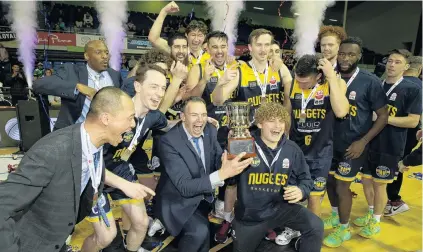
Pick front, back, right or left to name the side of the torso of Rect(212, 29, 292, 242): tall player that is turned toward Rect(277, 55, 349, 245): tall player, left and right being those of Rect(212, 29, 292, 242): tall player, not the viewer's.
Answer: left

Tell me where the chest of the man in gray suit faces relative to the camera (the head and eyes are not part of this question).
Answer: to the viewer's right

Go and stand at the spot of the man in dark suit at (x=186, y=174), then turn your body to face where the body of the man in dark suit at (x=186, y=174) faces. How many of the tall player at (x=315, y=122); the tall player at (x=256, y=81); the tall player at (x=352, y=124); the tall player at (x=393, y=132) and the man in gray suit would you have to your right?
1

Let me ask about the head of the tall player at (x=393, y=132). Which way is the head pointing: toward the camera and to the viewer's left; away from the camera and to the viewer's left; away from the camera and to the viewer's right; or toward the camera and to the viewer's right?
toward the camera and to the viewer's left

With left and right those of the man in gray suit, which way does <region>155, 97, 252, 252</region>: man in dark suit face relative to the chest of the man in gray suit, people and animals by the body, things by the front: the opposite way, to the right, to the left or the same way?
to the right

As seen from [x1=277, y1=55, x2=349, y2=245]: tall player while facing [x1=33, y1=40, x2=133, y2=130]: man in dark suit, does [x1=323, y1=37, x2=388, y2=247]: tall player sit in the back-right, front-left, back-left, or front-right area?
back-right

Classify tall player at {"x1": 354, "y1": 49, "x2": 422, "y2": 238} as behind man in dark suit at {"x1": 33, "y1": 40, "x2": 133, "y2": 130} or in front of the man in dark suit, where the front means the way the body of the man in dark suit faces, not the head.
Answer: in front

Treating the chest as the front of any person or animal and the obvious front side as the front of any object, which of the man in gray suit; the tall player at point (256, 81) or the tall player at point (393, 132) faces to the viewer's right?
the man in gray suit

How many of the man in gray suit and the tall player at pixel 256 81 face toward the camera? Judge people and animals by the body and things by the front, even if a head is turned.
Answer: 1

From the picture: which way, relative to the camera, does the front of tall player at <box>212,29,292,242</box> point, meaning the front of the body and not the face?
toward the camera

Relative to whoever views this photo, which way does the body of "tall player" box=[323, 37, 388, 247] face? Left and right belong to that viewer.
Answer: facing the viewer and to the left of the viewer

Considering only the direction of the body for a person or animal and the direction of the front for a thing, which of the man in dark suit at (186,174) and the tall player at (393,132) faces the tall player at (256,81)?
the tall player at (393,132)

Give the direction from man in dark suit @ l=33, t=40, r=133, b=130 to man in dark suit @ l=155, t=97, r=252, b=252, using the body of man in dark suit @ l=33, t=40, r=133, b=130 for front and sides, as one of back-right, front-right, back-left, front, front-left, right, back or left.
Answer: front

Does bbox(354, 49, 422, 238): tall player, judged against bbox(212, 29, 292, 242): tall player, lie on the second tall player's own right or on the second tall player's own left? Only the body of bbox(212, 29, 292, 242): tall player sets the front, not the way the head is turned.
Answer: on the second tall player's own left
